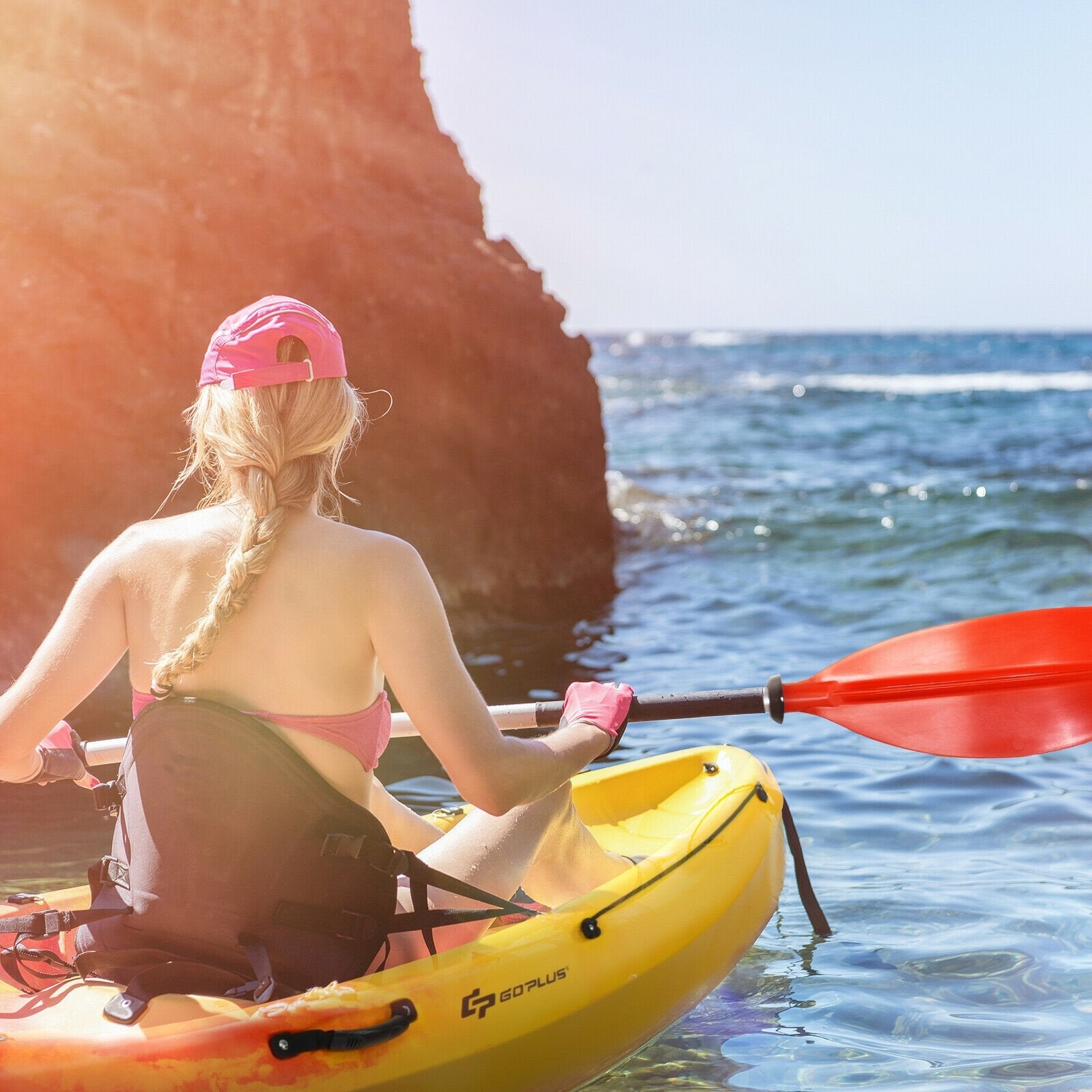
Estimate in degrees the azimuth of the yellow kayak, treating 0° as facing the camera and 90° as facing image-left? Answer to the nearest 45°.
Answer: approximately 225°

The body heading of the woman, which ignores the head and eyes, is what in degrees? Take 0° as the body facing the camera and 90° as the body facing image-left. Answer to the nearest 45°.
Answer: approximately 225°

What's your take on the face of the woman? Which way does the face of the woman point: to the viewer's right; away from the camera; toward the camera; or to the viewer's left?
away from the camera
